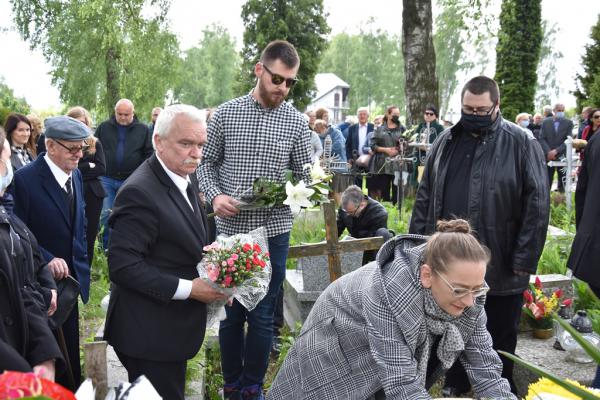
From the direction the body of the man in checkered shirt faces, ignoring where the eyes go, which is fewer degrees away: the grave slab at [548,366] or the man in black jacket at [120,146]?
the grave slab

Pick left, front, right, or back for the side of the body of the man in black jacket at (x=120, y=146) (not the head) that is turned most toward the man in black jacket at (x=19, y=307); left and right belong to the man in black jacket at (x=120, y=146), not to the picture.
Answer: front

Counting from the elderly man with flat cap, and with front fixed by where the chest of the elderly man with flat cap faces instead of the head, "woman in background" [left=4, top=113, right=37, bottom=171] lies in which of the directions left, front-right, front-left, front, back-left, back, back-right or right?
back-left

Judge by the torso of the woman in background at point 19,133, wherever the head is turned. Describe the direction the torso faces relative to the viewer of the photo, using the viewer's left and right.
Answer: facing the viewer and to the right of the viewer

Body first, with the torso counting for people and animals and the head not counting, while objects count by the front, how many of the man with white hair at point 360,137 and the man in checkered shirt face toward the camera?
2

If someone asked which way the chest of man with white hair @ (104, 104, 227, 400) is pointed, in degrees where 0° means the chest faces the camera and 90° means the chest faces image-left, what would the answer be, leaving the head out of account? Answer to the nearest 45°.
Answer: approximately 315°

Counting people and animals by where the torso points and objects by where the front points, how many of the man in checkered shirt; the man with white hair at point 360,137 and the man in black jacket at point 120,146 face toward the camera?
3

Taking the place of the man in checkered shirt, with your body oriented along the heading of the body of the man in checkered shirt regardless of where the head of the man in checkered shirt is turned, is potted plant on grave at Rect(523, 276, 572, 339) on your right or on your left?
on your left

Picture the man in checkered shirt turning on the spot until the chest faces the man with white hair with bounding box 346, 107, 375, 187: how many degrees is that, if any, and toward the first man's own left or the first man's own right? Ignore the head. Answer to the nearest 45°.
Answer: approximately 180°

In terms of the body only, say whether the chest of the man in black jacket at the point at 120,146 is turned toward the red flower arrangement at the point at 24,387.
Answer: yes

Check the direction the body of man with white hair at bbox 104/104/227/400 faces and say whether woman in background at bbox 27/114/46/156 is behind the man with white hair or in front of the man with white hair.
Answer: behind

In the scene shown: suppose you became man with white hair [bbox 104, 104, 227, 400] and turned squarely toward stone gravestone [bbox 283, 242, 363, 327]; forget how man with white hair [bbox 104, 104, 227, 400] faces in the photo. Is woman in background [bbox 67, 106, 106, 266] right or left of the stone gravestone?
left
